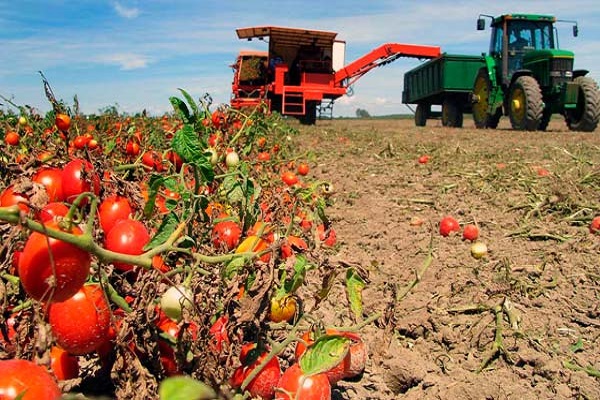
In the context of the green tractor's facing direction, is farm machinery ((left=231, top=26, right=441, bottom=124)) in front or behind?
behind

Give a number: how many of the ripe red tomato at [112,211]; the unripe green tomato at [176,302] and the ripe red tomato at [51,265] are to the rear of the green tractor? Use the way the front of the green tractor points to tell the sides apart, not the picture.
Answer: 0

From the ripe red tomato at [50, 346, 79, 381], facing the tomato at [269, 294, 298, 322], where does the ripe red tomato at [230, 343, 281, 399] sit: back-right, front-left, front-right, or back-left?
front-right

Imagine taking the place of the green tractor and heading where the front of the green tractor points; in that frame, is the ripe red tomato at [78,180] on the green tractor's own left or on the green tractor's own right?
on the green tractor's own right

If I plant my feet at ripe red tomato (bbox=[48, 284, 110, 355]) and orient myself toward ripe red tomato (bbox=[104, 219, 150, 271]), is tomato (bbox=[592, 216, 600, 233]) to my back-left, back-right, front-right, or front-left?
front-right

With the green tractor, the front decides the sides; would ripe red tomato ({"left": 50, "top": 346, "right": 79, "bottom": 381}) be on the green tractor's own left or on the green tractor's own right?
on the green tractor's own right

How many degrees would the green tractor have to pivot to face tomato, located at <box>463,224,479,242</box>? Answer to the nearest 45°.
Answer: approximately 45° to its right

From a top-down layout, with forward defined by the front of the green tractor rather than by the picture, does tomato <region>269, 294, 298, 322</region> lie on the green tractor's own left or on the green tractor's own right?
on the green tractor's own right

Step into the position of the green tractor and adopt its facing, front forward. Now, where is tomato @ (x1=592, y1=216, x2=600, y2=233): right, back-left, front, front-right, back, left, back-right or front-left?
front-right

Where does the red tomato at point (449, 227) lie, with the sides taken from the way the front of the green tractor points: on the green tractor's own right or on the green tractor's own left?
on the green tractor's own right

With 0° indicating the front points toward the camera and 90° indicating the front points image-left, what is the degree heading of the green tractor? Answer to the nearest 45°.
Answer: approximately 315°
